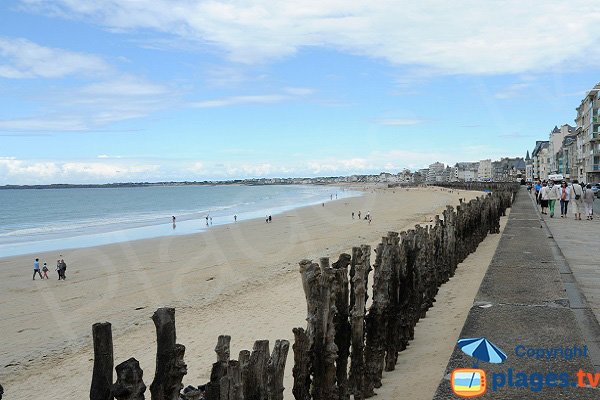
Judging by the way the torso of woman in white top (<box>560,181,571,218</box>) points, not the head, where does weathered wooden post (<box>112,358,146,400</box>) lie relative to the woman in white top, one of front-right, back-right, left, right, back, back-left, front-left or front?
front

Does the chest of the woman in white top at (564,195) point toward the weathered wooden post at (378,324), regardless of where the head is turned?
yes

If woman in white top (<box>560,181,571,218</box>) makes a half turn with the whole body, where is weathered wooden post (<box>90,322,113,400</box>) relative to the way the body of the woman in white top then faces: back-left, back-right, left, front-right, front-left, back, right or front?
back

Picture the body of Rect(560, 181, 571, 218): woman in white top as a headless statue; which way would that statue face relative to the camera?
toward the camera

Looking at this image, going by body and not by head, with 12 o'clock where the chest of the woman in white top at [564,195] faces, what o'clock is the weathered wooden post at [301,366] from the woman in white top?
The weathered wooden post is roughly at 12 o'clock from the woman in white top.

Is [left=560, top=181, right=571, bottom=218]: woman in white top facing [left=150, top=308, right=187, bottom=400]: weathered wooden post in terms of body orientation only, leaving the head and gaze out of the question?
yes

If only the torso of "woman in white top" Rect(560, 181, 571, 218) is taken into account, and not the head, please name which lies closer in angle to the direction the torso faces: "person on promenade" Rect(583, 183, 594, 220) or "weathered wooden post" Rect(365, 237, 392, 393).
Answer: the weathered wooden post

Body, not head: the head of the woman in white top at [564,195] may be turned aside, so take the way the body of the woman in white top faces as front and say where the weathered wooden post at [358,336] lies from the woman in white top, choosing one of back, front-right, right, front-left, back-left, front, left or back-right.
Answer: front

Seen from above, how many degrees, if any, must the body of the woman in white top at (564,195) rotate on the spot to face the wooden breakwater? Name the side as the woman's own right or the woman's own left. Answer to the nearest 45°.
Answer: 0° — they already face it

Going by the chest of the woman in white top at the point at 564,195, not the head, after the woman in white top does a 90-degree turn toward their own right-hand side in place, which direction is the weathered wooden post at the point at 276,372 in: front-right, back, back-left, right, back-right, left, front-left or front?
left

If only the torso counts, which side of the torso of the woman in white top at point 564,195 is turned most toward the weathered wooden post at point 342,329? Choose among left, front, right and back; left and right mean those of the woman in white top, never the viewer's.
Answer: front
